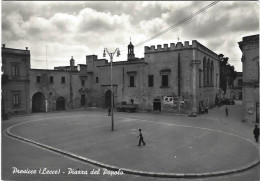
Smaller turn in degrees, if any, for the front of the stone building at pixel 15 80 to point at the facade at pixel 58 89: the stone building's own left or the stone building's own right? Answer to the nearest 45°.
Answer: approximately 90° to the stone building's own left

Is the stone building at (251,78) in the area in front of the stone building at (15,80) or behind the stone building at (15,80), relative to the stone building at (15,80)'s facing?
in front

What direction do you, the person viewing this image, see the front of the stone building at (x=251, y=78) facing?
facing the viewer and to the left of the viewer

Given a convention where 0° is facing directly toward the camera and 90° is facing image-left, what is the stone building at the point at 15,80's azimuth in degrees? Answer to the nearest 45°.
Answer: approximately 315°
